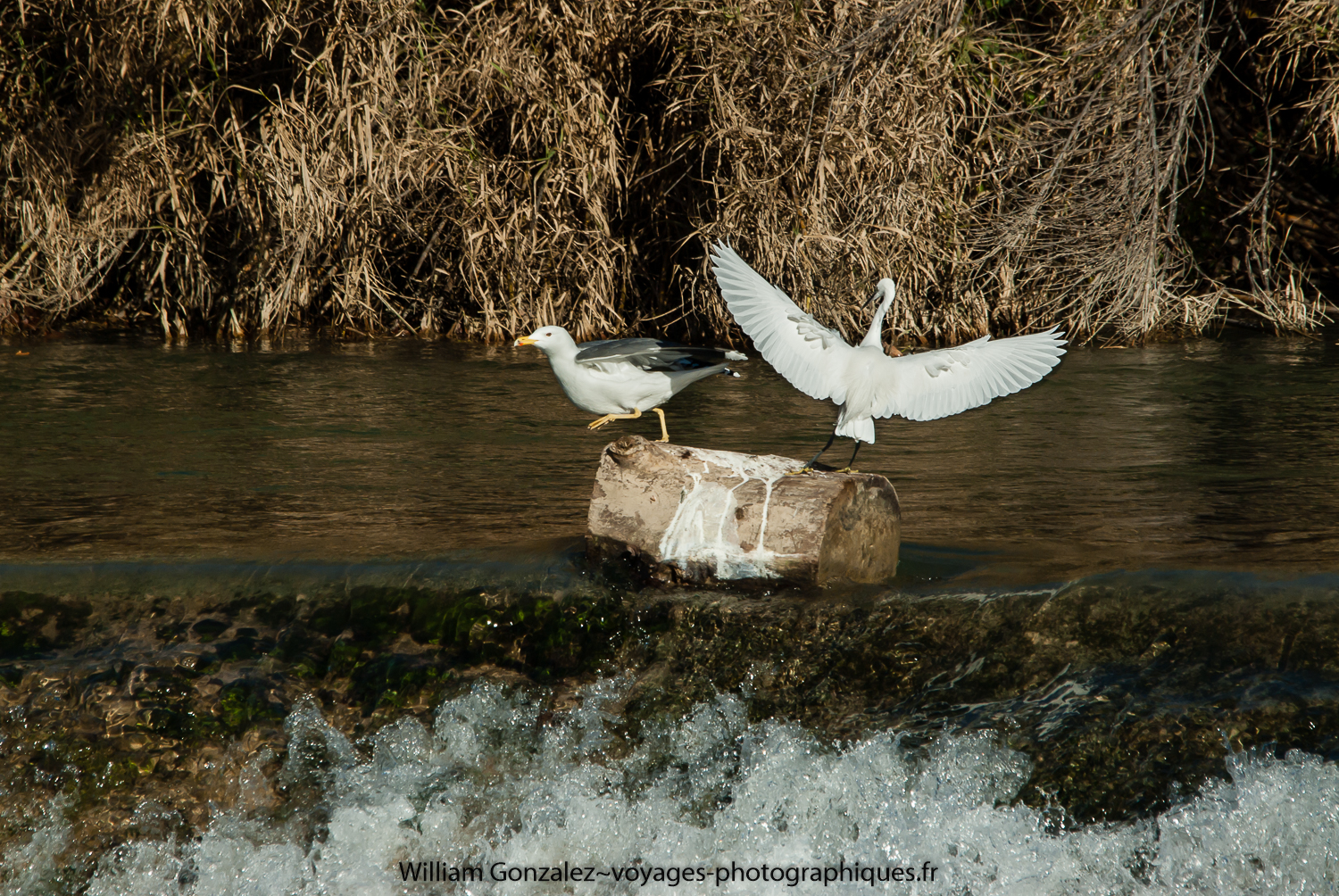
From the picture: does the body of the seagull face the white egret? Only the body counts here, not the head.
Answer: no

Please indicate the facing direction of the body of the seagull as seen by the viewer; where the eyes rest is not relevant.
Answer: to the viewer's left

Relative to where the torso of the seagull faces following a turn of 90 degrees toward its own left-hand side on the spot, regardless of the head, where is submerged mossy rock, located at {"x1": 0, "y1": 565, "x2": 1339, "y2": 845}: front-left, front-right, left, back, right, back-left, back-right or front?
front

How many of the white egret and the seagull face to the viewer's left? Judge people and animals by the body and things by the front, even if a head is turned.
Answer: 1

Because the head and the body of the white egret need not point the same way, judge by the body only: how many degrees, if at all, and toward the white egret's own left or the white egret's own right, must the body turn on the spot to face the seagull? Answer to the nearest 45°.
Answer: approximately 45° to the white egret's own left

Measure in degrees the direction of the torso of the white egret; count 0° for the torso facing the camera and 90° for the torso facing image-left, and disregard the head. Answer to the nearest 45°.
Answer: approximately 180°

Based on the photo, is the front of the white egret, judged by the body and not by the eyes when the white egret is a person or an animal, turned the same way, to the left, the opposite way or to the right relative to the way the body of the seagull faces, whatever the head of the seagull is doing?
to the right
